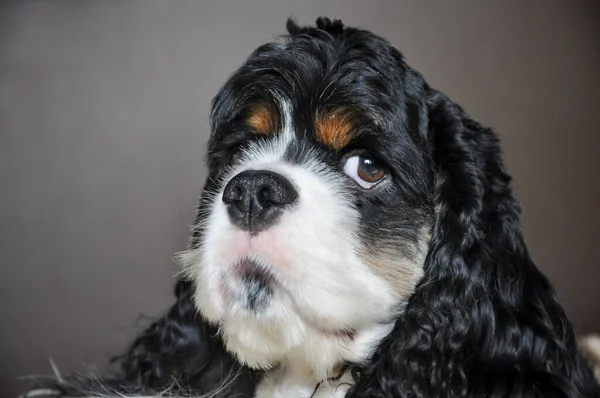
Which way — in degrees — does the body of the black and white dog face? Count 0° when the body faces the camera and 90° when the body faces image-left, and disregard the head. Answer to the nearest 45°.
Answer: approximately 45°
